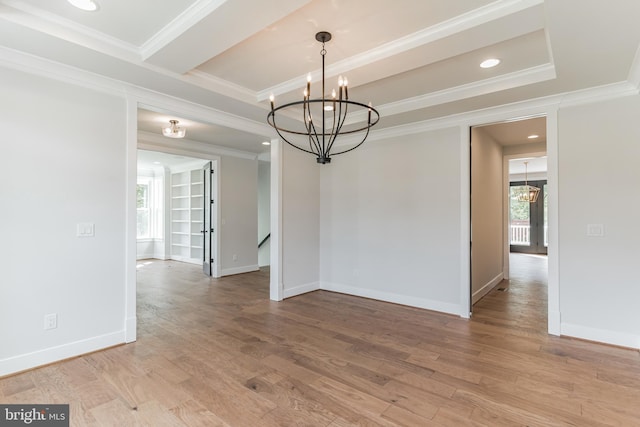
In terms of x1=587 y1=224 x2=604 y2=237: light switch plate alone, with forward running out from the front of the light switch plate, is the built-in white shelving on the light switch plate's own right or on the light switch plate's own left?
on the light switch plate's own right

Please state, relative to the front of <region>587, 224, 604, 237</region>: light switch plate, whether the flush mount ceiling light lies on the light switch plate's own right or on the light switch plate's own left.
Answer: on the light switch plate's own right

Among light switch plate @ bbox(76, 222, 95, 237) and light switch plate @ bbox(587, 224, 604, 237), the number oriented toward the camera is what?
2

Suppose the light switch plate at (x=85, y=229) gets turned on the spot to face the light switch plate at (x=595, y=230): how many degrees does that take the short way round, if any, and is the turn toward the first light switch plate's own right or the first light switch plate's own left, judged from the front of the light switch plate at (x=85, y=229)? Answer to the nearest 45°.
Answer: approximately 45° to the first light switch plate's own left

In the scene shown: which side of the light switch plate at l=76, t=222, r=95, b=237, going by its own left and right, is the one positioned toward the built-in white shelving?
back

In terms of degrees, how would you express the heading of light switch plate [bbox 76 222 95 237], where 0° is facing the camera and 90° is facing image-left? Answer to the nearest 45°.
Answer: approximately 0°

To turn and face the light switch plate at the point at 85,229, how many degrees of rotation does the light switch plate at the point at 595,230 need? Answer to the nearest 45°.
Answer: approximately 45° to its right

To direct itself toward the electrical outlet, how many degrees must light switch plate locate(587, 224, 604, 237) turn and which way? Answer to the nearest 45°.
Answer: approximately 45° to its right
